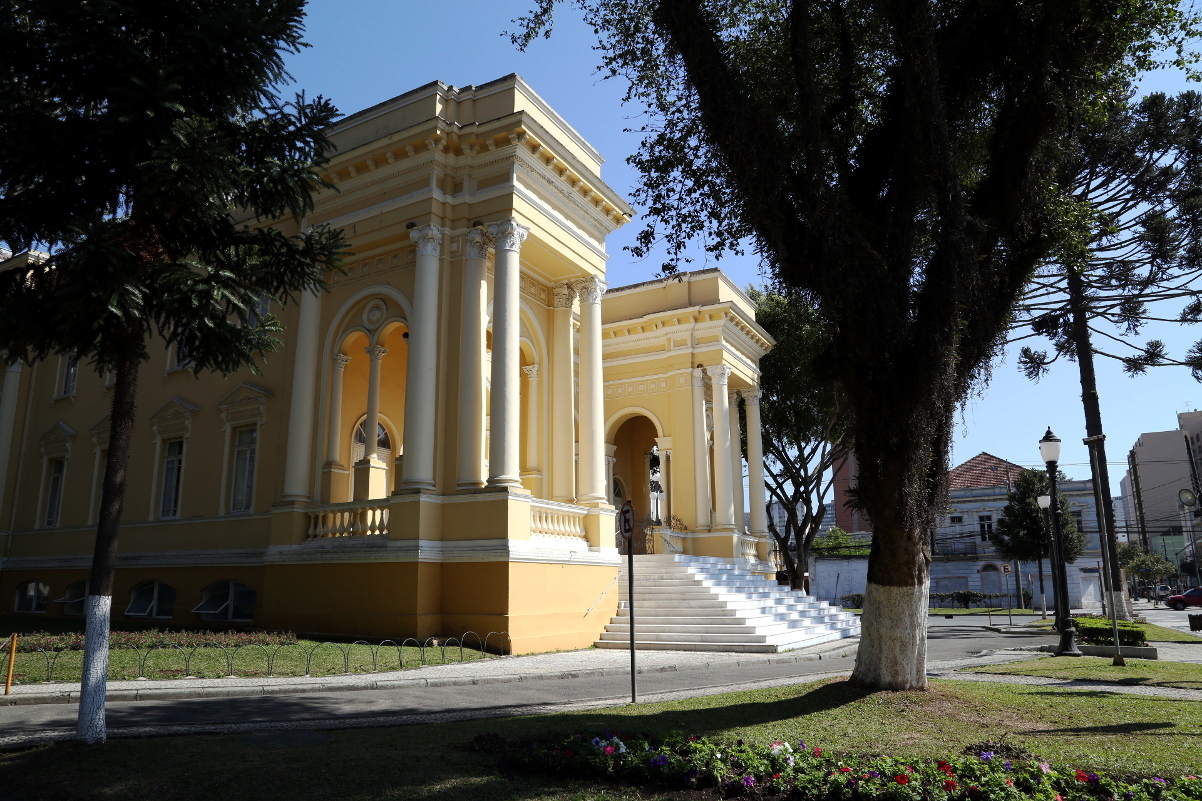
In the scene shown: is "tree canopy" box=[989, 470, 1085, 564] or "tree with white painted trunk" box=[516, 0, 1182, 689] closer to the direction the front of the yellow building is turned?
the tree with white painted trunk

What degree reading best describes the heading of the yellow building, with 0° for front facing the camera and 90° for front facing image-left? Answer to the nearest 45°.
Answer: approximately 315°

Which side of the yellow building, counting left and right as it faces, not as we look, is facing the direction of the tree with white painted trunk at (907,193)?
front

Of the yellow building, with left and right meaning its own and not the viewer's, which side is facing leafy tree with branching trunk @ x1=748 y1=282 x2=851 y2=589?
left

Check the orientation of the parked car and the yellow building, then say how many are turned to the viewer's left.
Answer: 1

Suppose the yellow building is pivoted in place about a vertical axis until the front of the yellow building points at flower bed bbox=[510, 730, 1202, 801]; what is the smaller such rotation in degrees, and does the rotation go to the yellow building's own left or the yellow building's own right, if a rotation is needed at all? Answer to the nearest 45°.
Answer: approximately 45° to the yellow building's own right

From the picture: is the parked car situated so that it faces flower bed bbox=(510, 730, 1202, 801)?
no

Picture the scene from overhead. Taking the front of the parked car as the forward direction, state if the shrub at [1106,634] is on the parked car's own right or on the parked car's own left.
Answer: on the parked car's own left

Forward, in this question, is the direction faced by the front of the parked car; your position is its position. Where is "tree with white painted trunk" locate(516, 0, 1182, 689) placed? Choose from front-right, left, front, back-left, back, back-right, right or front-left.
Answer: left

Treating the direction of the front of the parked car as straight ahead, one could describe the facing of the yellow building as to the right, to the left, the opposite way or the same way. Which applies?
the opposite way

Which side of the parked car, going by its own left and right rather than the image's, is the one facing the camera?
left

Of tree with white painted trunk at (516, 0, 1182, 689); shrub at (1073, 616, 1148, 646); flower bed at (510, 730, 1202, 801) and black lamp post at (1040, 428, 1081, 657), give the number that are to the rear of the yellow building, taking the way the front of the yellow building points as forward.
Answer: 0
